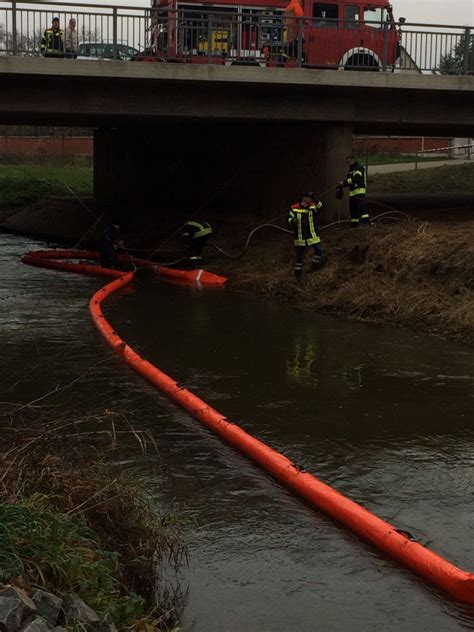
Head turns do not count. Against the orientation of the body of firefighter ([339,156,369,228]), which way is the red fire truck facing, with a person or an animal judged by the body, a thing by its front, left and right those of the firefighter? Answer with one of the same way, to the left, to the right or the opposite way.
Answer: the opposite way

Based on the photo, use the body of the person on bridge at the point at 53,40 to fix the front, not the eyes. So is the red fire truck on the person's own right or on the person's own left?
on the person's own left

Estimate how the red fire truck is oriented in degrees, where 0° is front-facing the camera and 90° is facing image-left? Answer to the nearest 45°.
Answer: approximately 270°

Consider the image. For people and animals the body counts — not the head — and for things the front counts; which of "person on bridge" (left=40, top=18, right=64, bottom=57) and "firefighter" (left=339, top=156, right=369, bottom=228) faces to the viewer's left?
the firefighter

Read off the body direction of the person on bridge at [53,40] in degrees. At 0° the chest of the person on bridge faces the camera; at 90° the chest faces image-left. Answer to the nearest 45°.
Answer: approximately 0°

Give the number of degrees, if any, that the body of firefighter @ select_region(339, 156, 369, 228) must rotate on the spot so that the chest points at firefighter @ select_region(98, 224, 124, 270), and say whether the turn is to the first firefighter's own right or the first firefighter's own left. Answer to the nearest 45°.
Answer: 0° — they already face them

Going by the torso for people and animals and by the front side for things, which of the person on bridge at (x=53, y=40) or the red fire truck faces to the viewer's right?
the red fire truck

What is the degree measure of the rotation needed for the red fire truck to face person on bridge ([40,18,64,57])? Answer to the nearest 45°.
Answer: approximately 135° to its right

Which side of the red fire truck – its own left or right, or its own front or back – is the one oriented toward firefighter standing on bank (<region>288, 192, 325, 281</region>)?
right

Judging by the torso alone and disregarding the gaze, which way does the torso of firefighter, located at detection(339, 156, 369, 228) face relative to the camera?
to the viewer's left
